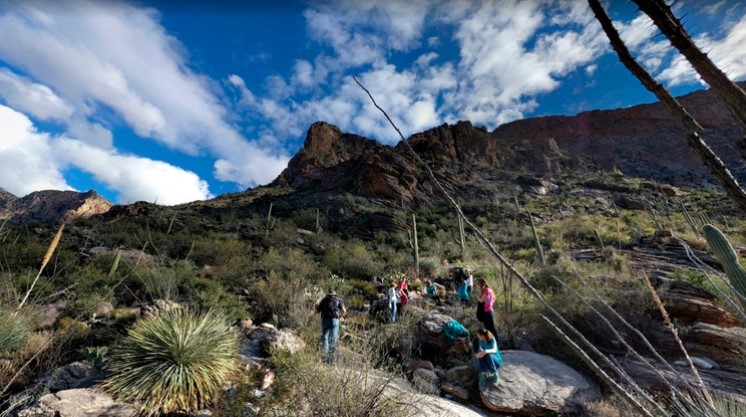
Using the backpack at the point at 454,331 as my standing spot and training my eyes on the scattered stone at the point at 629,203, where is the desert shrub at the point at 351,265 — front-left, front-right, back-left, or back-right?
front-left

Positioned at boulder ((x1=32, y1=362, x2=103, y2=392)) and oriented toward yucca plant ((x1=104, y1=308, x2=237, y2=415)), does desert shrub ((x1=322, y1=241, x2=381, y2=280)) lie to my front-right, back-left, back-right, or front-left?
front-left
